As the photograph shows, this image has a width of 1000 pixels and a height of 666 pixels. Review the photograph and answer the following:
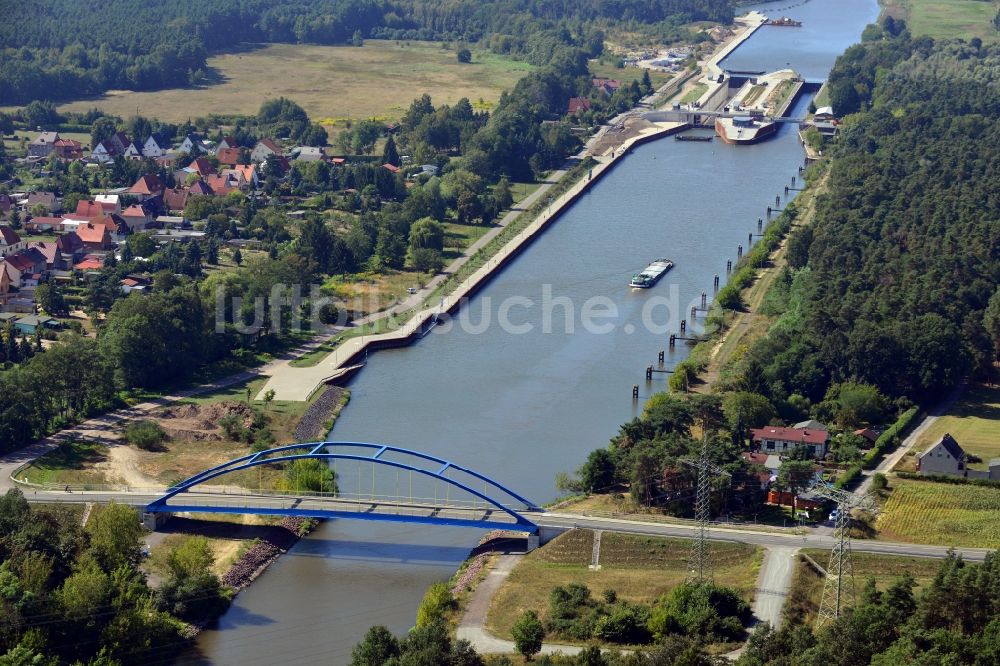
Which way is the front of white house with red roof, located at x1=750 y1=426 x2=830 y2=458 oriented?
toward the camera

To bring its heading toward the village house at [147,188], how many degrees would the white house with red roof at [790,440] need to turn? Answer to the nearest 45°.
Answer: approximately 135° to its right

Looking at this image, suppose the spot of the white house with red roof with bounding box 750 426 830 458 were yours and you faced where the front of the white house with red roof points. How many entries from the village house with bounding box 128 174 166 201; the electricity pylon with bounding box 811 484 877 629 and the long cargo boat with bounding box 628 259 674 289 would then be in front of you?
1

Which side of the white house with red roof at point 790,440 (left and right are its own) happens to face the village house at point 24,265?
right

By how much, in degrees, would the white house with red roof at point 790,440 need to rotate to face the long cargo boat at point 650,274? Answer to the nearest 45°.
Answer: approximately 180°

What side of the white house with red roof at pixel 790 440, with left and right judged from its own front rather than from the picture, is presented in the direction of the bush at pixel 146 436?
right

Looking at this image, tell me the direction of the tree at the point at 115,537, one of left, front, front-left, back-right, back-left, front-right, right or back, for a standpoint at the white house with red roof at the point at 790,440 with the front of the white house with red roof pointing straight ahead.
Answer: front-right

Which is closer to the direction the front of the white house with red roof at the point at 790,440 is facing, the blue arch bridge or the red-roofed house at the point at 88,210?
the blue arch bridge

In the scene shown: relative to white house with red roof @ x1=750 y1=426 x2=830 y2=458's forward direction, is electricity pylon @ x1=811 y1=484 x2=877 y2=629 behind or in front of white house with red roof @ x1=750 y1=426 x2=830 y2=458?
in front

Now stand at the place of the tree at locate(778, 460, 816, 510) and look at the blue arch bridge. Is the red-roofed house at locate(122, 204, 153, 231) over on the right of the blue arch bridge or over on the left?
right

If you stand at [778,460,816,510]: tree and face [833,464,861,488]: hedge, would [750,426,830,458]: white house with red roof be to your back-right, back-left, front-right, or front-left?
front-left

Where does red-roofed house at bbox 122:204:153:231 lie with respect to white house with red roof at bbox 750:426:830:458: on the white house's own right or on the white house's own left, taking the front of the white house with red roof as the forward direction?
on the white house's own right

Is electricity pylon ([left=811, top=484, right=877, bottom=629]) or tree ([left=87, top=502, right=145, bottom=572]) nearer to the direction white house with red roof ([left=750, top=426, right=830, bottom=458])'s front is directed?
the electricity pylon

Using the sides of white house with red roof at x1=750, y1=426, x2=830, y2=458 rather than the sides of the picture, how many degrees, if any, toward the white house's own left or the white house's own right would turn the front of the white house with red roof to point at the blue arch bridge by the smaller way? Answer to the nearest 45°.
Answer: approximately 45° to the white house's own right

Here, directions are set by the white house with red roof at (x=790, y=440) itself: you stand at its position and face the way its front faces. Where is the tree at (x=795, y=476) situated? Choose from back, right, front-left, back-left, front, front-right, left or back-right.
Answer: front

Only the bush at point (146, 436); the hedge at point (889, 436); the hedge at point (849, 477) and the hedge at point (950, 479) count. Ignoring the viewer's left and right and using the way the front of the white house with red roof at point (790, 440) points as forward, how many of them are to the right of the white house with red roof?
1

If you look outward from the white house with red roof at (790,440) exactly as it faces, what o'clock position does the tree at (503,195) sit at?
The tree is roughly at 5 o'clock from the white house with red roof.

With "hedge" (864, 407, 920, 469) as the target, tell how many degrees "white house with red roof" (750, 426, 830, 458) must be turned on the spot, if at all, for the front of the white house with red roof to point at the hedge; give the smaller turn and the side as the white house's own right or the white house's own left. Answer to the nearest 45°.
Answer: approximately 135° to the white house's own left

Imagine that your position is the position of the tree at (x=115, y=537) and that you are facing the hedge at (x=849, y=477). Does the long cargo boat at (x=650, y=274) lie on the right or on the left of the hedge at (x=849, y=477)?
left
